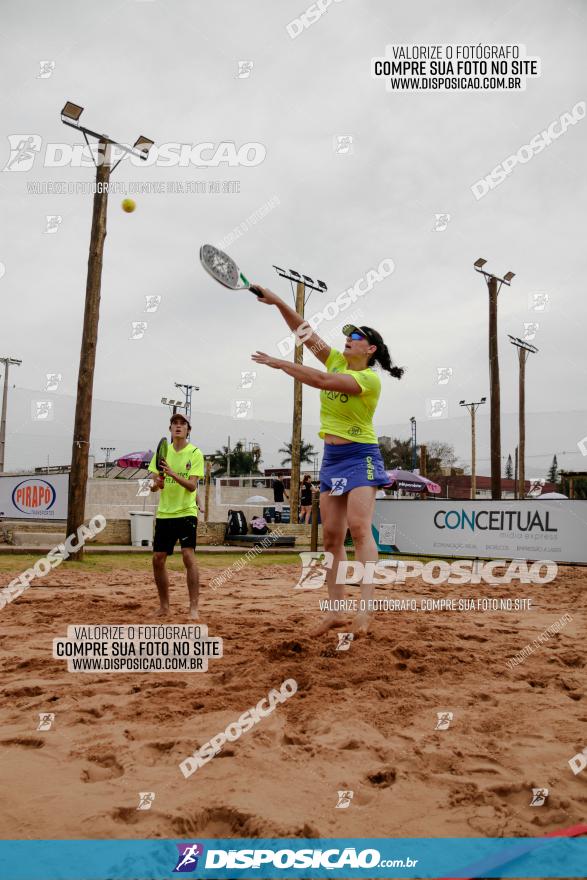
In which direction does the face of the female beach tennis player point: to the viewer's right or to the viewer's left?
to the viewer's left

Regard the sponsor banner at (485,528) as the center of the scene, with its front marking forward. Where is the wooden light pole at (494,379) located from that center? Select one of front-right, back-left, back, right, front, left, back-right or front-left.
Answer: back

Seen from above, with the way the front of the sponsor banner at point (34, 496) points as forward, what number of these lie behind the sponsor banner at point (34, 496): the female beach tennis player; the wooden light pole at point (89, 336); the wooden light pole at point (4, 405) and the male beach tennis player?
1

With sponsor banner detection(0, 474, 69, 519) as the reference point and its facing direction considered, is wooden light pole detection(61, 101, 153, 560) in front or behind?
in front

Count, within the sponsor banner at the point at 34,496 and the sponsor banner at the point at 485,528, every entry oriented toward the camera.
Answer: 2

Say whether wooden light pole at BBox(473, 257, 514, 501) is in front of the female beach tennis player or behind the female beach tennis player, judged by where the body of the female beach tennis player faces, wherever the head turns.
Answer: behind

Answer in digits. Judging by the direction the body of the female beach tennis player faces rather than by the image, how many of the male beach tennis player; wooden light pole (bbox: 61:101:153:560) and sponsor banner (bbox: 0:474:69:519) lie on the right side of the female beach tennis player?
3

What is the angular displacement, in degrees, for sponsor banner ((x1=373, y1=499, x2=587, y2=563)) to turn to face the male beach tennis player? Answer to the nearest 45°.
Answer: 0° — it already faces them

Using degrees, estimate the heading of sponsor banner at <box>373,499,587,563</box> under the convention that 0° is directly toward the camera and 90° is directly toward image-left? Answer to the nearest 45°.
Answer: approximately 0°

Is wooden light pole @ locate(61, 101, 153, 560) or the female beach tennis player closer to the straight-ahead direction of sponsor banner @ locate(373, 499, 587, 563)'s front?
the female beach tennis player

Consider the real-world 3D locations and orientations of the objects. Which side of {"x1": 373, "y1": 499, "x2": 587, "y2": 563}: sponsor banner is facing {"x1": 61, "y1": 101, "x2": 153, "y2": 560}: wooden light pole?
right

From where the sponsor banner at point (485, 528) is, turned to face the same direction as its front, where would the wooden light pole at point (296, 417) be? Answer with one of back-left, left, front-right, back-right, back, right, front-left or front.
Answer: back-right
